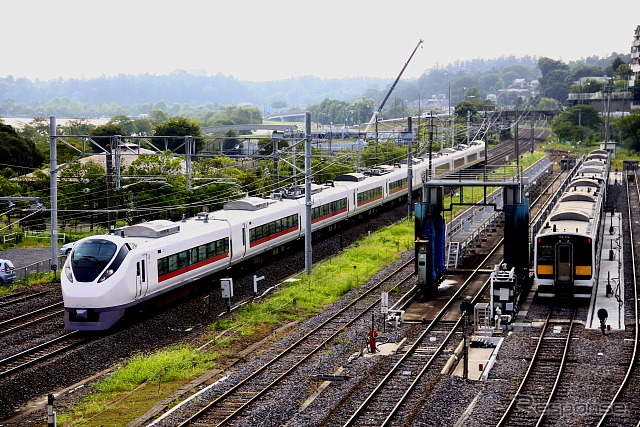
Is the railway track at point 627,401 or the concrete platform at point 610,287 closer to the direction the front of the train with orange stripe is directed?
the railway track

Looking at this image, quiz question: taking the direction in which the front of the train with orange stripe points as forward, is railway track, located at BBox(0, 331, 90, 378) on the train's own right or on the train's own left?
on the train's own right

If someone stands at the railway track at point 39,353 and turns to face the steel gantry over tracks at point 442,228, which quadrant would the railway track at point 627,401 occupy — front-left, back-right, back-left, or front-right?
front-right

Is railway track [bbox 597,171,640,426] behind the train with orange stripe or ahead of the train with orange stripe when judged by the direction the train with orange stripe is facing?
ahead

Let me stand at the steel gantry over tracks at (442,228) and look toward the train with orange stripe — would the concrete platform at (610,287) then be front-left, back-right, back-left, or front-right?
front-right

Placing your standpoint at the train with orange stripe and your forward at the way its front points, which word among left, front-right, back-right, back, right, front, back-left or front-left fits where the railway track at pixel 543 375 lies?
front

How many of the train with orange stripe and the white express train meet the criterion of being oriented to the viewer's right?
0

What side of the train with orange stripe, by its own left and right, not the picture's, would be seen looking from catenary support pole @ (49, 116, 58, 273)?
right

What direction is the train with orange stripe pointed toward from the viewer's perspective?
toward the camera

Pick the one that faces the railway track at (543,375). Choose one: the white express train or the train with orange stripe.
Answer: the train with orange stripe

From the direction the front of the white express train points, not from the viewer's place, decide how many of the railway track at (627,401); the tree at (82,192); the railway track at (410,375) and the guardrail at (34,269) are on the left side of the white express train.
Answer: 2

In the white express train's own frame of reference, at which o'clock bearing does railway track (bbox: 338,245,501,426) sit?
The railway track is roughly at 9 o'clock from the white express train.

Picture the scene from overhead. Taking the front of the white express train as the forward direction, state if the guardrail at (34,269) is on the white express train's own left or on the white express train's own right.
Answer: on the white express train's own right

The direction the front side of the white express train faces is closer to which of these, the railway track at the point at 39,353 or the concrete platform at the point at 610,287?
the railway track

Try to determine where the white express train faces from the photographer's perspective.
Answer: facing the viewer and to the left of the viewer
